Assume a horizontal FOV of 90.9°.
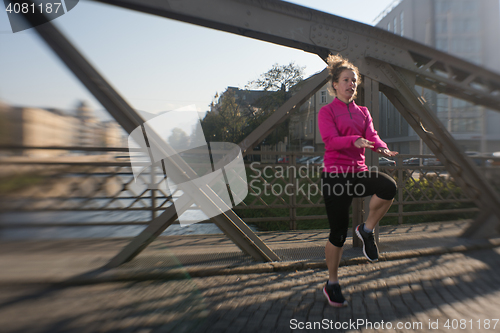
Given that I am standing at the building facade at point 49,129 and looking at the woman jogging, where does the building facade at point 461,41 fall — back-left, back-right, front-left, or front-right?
front-left

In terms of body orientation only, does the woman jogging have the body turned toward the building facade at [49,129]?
no

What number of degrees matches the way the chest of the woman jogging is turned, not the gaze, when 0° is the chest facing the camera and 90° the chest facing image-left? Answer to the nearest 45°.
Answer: approximately 315°

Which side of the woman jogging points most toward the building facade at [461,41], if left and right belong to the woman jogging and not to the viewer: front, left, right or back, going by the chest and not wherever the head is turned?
left
